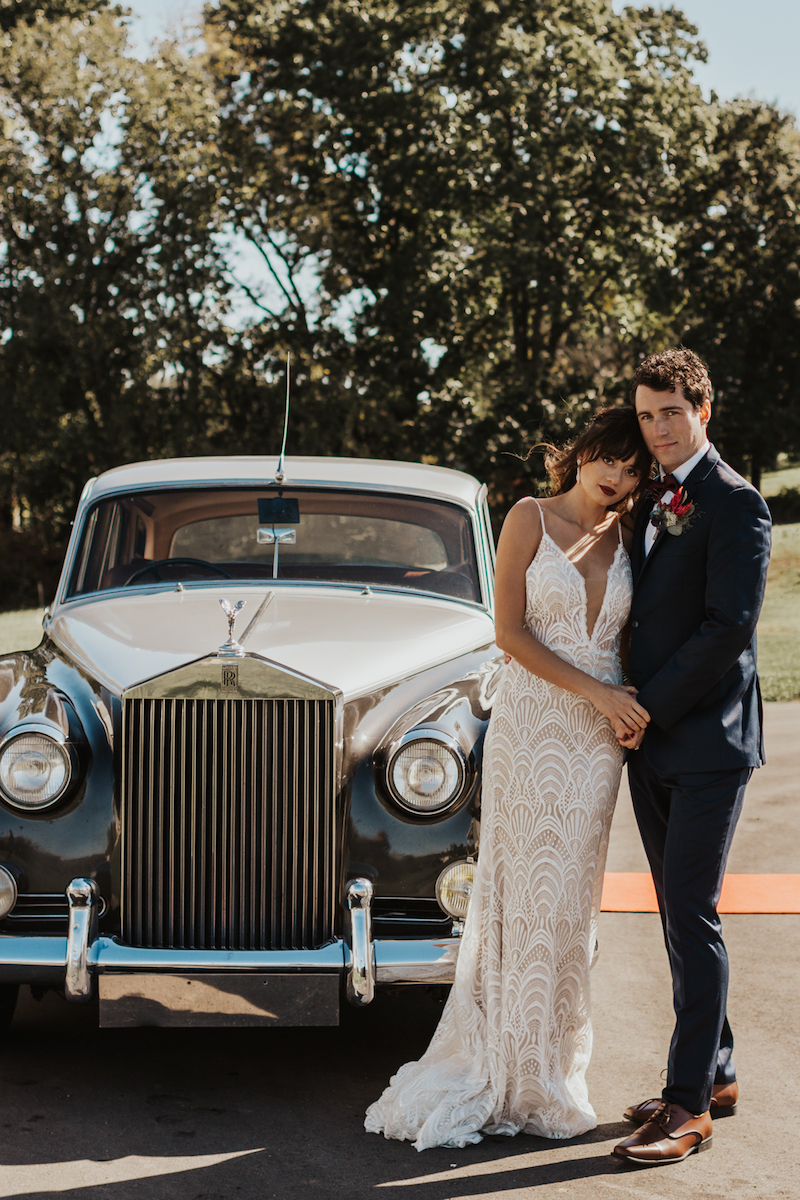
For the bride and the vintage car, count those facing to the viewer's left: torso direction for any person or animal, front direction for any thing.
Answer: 0

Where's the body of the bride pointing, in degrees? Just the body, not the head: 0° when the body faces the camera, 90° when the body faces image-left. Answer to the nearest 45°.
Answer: approximately 315°

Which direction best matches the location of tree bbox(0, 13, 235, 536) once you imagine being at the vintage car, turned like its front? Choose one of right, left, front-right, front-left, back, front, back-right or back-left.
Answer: back

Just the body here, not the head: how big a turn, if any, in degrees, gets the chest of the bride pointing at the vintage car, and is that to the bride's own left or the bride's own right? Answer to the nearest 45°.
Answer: approximately 135° to the bride's own right

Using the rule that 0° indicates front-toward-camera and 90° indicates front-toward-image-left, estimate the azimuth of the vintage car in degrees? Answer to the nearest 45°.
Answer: approximately 0°

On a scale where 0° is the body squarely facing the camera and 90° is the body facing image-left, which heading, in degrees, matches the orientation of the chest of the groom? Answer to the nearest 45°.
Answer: approximately 45°

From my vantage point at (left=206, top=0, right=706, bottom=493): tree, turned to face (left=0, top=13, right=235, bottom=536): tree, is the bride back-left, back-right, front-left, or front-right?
back-left

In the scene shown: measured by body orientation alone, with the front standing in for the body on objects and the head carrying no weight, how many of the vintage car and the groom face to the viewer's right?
0

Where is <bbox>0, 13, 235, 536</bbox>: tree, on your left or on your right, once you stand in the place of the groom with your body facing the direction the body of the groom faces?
on your right

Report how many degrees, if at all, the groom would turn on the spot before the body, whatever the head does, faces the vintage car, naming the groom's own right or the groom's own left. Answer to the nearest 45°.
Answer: approximately 45° to the groom's own right

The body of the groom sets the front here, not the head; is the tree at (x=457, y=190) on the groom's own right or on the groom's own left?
on the groom's own right

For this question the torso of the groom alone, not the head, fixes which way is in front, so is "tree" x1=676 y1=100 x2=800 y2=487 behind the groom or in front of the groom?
behind
